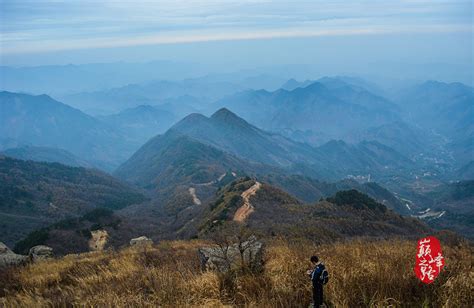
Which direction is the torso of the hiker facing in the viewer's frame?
to the viewer's left

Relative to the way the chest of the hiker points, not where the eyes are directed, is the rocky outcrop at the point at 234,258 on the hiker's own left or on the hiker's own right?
on the hiker's own right
